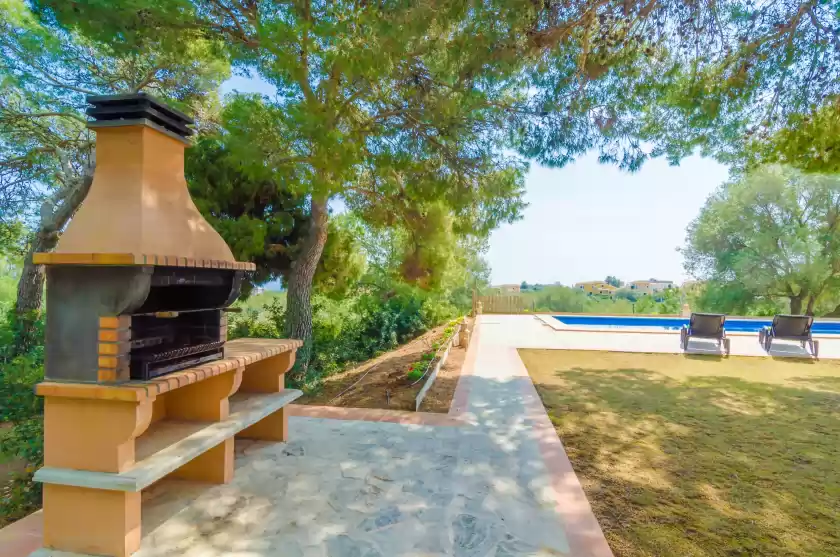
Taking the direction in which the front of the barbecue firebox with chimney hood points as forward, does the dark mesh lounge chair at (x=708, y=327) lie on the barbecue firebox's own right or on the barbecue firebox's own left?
on the barbecue firebox's own left

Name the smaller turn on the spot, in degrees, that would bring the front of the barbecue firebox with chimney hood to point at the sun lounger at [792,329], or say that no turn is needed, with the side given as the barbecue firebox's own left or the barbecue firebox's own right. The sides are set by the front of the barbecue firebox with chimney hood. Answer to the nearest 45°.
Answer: approximately 45° to the barbecue firebox's own left

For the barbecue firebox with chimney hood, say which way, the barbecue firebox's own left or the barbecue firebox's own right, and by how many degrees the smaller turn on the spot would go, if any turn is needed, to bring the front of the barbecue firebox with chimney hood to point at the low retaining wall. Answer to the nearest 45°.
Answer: approximately 90° to the barbecue firebox's own left

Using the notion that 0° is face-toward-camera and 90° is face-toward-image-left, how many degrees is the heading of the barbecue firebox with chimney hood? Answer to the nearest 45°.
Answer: approximately 315°
